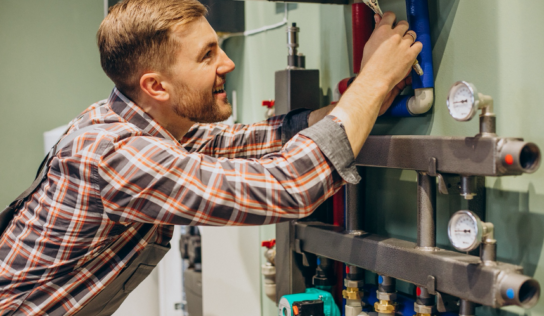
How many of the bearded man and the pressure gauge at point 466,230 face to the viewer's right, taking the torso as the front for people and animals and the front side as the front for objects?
1

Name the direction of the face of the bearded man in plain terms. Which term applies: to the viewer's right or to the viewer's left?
to the viewer's right

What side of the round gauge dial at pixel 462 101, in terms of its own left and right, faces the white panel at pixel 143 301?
right

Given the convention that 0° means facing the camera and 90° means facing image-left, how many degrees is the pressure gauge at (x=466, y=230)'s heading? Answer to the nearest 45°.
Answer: approximately 45°

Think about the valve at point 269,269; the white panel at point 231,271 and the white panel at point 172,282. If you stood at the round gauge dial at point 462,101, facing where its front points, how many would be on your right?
3

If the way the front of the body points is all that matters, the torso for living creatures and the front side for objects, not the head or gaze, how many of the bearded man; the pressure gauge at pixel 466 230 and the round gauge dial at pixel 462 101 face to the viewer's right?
1

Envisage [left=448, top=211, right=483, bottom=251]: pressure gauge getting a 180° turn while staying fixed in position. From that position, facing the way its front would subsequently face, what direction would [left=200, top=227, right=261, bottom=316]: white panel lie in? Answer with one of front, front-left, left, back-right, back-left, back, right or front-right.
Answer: left

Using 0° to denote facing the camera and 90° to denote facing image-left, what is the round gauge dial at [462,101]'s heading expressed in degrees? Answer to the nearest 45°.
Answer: approximately 45°

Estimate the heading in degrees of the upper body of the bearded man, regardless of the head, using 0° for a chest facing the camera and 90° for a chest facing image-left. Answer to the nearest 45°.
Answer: approximately 270°

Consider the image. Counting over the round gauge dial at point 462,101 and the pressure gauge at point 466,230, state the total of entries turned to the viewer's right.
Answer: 0
